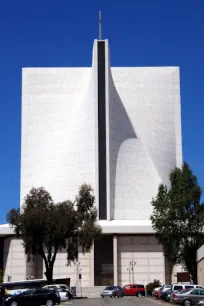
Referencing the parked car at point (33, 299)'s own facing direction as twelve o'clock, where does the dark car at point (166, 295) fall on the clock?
The dark car is roughly at 5 o'clock from the parked car.

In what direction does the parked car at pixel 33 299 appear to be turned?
to the viewer's left

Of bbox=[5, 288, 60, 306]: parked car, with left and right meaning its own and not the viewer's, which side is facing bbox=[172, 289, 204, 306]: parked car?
back

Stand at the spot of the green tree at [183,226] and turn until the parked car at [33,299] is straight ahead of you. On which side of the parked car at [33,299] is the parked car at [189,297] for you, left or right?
left

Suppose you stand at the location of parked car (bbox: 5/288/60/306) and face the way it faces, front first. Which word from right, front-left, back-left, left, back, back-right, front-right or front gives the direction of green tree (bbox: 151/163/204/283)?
back-right
